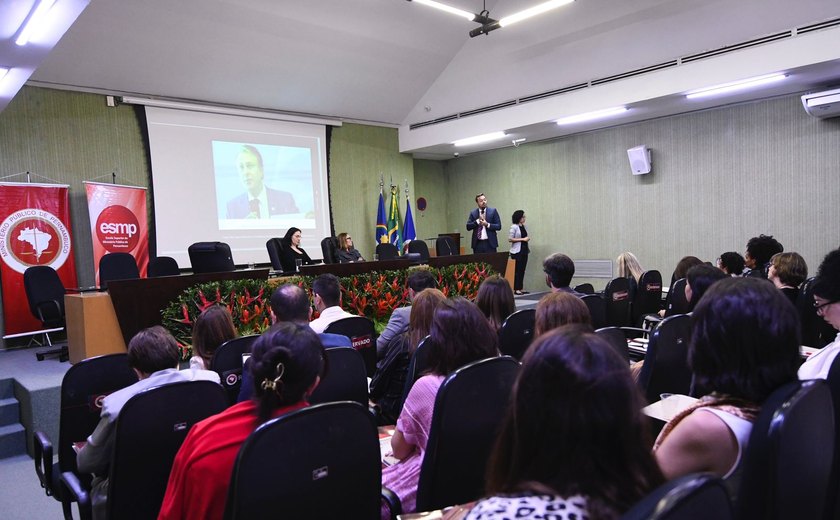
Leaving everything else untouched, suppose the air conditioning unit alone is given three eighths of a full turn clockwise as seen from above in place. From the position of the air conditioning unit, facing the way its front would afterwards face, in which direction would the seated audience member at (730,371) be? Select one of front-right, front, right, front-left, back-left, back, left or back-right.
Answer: back

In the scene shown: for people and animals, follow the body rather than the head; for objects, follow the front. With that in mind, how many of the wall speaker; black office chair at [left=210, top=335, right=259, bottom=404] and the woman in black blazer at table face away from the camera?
1

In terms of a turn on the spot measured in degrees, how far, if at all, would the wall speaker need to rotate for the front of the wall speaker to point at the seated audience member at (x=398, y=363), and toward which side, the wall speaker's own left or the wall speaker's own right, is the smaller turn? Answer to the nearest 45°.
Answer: approximately 45° to the wall speaker's own left

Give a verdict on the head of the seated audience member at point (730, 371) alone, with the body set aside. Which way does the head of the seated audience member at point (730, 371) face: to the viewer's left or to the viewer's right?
to the viewer's left

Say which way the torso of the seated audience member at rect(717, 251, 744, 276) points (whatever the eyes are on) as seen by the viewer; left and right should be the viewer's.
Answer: facing away from the viewer and to the left of the viewer

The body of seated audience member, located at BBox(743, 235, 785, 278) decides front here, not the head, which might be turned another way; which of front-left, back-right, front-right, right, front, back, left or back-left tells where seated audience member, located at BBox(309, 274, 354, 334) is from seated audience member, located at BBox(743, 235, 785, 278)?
left

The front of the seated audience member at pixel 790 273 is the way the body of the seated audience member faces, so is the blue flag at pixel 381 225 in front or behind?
in front

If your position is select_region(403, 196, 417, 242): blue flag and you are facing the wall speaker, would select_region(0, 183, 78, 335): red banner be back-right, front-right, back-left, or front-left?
back-right

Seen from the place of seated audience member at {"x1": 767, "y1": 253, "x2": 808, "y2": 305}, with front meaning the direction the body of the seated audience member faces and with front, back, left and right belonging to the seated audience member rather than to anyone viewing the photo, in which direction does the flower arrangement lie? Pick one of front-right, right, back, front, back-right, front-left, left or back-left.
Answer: front-left

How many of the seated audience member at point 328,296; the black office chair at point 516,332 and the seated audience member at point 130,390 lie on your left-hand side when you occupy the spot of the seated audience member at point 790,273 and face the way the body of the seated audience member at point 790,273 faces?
3

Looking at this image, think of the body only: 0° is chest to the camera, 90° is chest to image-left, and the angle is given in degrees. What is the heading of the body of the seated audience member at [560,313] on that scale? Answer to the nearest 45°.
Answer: approximately 180°

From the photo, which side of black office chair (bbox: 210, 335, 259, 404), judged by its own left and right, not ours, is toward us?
back

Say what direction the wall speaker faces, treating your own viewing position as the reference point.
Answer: facing the viewer and to the left of the viewer

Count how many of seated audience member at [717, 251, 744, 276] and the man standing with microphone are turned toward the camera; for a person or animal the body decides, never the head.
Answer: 1

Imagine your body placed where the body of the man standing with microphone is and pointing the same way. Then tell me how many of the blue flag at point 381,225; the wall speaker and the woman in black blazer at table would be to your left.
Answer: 1

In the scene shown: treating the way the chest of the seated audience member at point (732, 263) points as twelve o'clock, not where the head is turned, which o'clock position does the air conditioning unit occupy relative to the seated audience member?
The air conditioning unit is roughly at 2 o'clock from the seated audience member.

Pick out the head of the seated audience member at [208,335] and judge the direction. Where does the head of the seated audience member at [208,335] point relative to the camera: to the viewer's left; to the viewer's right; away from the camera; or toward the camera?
away from the camera
